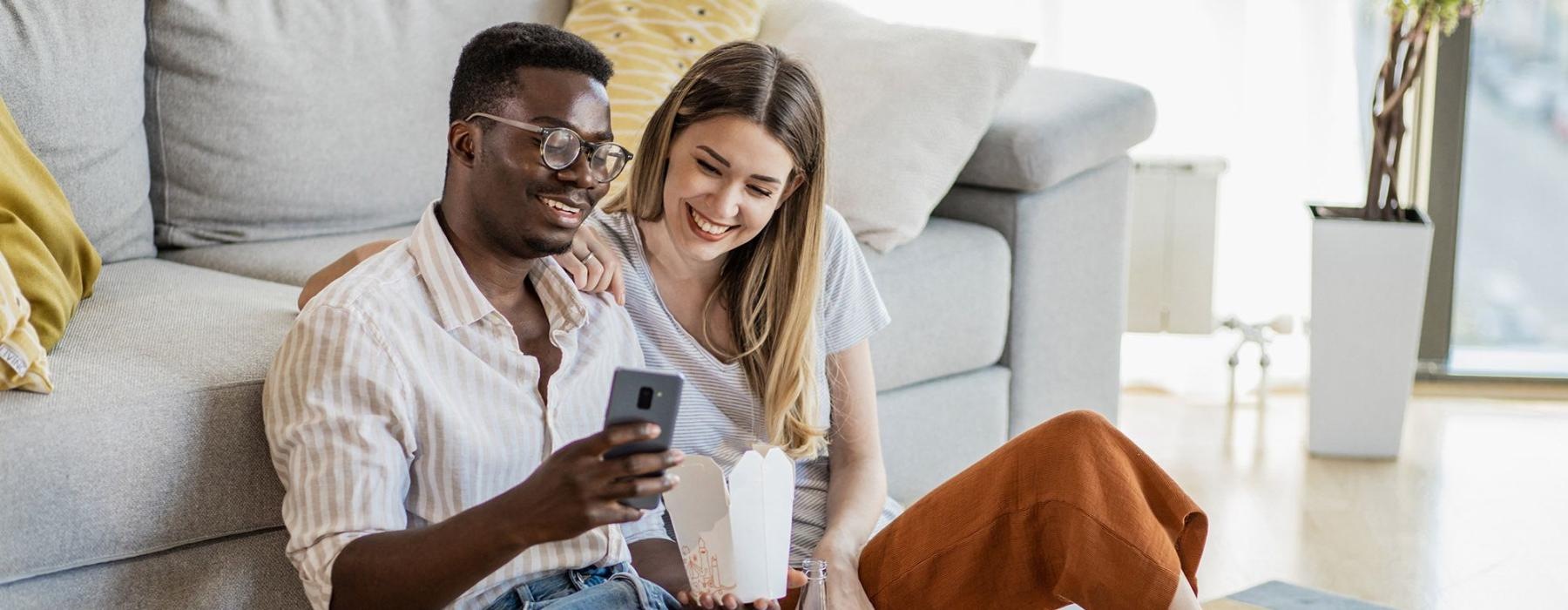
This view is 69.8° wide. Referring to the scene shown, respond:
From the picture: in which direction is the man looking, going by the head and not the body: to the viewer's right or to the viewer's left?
to the viewer's right

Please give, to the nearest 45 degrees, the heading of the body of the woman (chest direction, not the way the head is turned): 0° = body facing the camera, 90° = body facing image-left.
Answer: approximately 0°

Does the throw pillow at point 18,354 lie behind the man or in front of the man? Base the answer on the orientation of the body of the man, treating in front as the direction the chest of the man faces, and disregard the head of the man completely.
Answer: behind

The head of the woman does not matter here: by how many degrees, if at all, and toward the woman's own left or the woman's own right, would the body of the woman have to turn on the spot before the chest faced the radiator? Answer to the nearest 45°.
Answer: approximately 135° to the woman's own left

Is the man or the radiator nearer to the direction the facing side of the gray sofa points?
the man

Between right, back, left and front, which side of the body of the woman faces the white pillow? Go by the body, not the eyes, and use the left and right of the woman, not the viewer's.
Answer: back

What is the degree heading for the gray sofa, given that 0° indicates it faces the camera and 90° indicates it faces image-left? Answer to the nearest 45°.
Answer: approximately 315°

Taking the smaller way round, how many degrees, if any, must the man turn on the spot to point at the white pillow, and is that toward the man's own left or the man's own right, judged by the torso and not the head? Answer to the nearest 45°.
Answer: approximately 90° to the man's own left

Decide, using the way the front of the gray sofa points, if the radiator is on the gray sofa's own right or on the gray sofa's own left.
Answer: on the gray sofa's own left

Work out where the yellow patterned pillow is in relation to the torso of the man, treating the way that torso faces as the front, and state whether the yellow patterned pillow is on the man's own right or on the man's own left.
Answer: on the man's own left
